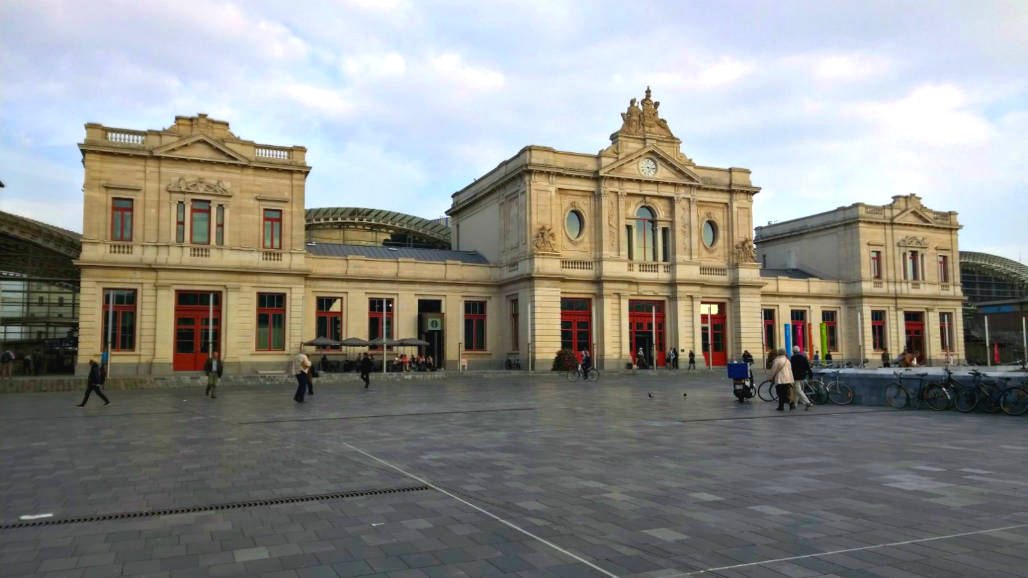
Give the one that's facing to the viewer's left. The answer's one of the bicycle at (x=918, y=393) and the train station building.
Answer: the bicycle

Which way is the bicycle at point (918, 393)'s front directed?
to the viewer's left

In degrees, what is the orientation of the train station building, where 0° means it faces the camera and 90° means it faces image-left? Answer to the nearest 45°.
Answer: approximately 315°

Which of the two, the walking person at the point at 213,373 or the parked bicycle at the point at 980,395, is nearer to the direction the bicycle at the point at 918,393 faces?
the walking person

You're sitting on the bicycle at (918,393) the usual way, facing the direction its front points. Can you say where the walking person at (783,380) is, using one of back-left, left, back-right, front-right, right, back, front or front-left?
front-left

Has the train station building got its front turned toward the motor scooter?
yes

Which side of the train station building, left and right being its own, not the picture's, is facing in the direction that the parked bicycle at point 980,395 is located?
front

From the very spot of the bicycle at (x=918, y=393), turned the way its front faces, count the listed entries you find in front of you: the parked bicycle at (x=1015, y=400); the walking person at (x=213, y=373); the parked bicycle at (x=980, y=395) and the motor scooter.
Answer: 2

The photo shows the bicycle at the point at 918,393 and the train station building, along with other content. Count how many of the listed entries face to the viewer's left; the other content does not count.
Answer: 1
